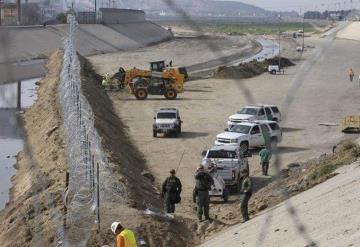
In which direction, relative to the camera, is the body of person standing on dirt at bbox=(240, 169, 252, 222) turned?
to the viewer's left

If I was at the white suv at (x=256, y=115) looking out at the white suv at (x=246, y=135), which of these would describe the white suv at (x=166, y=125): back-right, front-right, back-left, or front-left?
front-right

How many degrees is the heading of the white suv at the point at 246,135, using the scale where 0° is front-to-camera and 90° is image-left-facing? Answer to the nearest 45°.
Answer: approximately 45°

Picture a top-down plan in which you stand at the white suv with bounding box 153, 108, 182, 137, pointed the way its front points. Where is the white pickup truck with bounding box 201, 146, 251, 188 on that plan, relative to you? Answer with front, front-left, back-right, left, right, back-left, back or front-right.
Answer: front

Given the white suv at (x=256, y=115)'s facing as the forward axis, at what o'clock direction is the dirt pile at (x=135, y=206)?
The dirt pile is roughly at 11 o'clock from the white suv.

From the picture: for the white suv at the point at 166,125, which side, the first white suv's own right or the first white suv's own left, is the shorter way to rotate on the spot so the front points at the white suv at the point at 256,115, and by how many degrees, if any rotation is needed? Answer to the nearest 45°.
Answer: approximately 90° to the first white suv's own left

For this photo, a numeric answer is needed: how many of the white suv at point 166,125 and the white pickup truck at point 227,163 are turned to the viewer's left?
0

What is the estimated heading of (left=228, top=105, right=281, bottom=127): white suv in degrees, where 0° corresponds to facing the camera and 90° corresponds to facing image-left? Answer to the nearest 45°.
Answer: approximately 45°

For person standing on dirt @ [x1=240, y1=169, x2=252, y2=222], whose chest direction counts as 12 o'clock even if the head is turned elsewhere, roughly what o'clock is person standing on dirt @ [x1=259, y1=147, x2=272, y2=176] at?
person standing on dirt @ [x1=259, y1=147, x2=272, y2=176] is roughly at 3 o'clock from person standing on dirt @ [x1=240, y1=169, x2=252, y2=222].

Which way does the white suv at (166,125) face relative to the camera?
toward the camera
